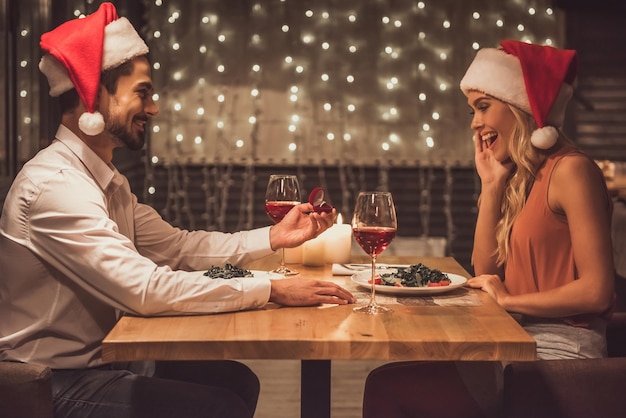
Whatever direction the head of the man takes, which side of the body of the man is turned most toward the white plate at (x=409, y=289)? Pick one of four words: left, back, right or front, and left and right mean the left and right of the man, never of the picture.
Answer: front

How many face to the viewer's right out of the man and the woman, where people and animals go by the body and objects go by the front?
1

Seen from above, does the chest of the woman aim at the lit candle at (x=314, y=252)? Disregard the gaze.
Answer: yes

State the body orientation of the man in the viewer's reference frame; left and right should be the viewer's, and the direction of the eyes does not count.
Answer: facing to the right of the viewer

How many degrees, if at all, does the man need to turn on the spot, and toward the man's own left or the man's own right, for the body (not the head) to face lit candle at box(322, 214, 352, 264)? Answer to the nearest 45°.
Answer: approximately 45° to the man's own left

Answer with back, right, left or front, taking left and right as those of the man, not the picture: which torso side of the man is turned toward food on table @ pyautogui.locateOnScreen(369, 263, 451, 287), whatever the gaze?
front

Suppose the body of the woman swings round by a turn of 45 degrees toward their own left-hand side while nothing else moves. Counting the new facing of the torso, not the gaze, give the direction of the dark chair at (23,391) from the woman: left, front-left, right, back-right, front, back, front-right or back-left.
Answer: front

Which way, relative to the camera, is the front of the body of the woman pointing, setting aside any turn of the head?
to the viewer's left

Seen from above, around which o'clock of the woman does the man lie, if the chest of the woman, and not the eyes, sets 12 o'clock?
The man is roughly at 11 o'clock from the woman.

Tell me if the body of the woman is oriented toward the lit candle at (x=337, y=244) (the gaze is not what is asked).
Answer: yes

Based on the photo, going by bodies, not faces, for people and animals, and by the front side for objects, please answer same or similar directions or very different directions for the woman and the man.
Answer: very different directions

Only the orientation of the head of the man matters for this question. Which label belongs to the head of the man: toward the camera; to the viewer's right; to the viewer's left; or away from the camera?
to the viewer's right
